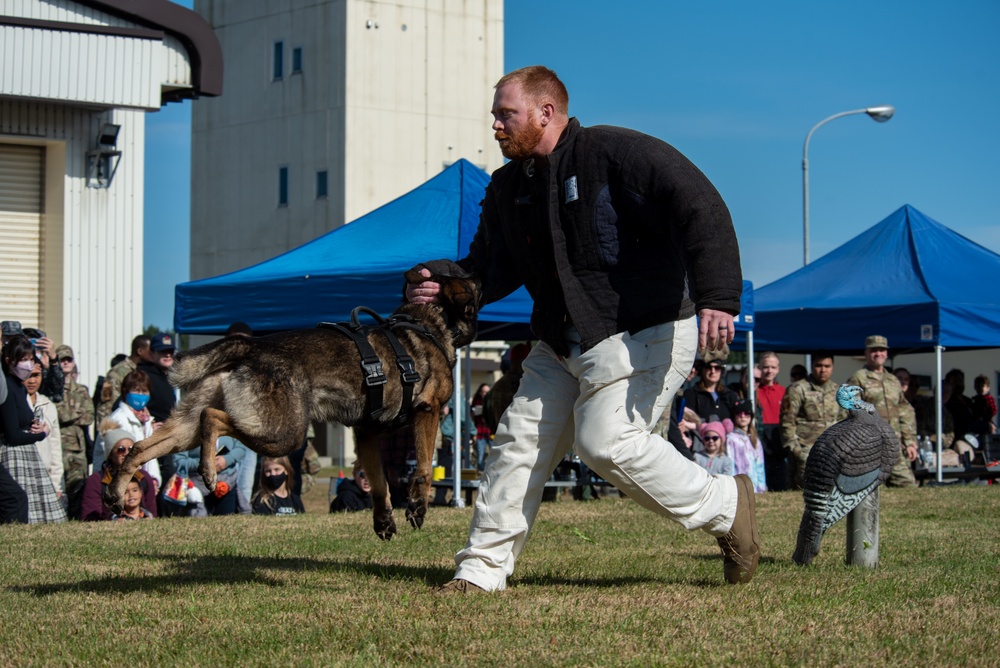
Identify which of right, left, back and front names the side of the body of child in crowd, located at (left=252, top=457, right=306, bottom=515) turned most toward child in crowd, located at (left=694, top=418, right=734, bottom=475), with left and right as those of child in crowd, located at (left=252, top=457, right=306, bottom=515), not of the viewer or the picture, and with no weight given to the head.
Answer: left

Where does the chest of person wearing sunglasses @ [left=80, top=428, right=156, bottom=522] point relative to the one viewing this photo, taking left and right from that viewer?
facing the viewer and to the right of the viewer

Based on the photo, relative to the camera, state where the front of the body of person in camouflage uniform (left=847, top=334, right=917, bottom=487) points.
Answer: toward the camera

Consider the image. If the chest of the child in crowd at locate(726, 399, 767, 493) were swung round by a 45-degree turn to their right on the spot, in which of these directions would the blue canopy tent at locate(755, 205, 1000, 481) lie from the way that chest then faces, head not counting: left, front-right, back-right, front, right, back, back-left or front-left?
back

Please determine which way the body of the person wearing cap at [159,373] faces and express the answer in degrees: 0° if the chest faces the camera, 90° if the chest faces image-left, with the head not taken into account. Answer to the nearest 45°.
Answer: approximately 315°

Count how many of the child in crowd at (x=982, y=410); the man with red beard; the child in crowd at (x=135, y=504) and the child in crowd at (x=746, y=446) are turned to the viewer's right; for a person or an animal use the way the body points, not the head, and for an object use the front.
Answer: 0

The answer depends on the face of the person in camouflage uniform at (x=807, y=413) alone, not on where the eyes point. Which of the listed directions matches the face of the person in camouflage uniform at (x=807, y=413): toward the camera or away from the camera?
toward the camera

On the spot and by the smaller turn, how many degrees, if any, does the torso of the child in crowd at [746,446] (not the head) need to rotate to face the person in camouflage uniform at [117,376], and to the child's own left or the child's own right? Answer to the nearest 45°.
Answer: approximately 45° to the child's own right

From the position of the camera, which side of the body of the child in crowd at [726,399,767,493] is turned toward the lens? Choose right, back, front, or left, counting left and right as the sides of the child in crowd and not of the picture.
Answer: front

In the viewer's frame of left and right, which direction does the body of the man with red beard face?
facing the viewer and to the left of the viewer

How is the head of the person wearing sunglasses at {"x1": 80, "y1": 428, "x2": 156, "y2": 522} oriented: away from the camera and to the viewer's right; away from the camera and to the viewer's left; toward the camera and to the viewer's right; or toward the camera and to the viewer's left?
toward the camera and to the viewer's right

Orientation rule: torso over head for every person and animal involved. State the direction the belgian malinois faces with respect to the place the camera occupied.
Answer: facing to the right of the viewer

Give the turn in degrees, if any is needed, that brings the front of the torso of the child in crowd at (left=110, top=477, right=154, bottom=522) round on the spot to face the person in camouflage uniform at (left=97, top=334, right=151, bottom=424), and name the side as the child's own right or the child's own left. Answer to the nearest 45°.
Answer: approximately 180°

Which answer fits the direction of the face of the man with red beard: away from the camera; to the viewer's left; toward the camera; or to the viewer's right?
to the viewer's left
